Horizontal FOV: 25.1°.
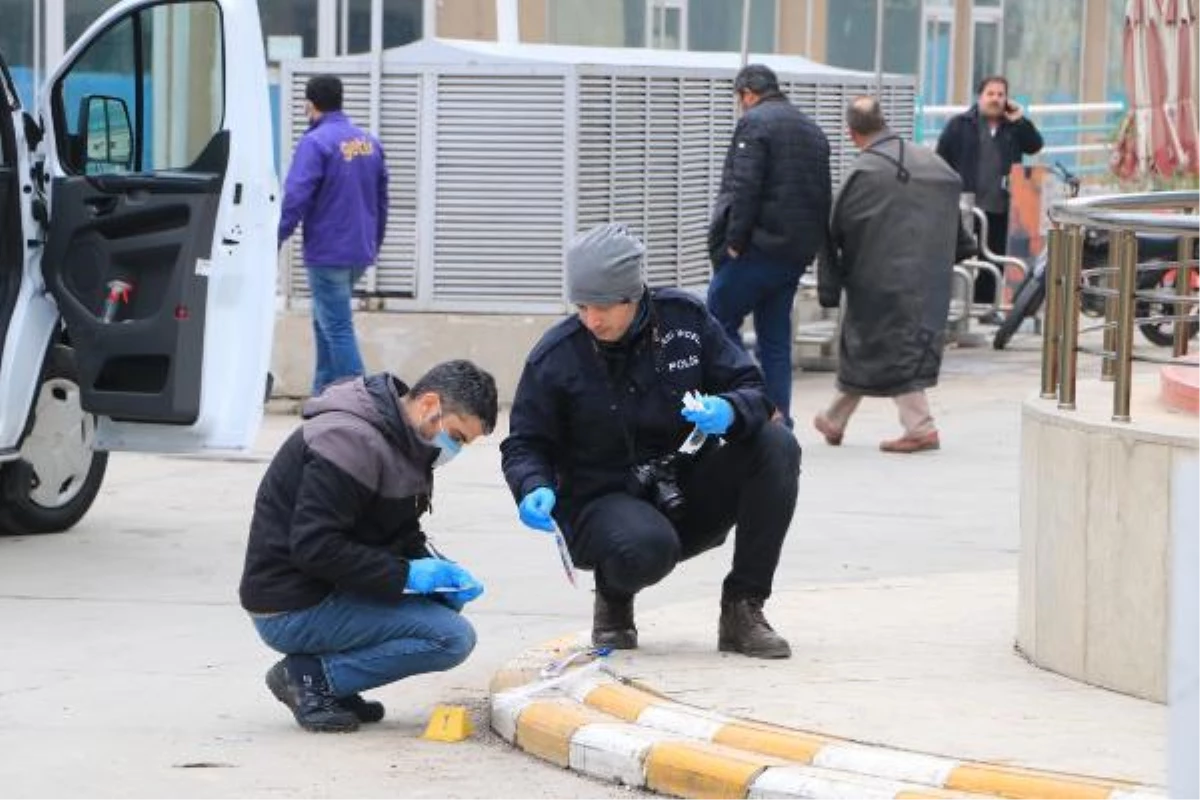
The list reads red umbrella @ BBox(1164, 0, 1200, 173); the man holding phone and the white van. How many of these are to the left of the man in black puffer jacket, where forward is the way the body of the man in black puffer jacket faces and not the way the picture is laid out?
1

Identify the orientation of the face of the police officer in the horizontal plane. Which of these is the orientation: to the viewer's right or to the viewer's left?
to the viewer's left

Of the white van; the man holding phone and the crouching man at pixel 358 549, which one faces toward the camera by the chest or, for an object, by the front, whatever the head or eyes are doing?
the man holding phone

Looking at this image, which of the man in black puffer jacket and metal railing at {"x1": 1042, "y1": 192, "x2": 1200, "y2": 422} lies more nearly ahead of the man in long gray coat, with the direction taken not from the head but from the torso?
the man in black puffer jacket

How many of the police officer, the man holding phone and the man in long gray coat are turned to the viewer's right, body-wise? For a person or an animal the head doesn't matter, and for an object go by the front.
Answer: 0

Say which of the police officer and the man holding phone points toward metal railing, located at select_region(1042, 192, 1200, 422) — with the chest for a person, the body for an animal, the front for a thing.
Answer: the man holding phone

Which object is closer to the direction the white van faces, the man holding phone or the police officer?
the man holding phone

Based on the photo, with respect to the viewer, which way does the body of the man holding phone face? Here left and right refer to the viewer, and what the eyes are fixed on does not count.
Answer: facing the viewer

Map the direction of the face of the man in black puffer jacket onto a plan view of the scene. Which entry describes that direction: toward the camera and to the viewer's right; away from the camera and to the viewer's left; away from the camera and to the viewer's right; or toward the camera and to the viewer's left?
away from the camera and to the viewer's left

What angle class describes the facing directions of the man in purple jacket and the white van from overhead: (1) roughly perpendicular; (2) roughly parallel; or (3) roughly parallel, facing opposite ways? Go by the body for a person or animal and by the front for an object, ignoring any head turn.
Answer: roughly perpendicular

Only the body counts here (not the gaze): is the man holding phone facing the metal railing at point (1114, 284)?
yes

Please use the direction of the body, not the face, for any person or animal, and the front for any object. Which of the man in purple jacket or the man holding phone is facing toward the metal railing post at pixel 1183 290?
the man holding phone

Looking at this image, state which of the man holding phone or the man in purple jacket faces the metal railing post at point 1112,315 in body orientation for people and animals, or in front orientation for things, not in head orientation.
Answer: the man holding phone

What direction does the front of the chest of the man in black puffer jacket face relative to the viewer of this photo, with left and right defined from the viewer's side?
facing away from the viewer and to the left of the viewer
